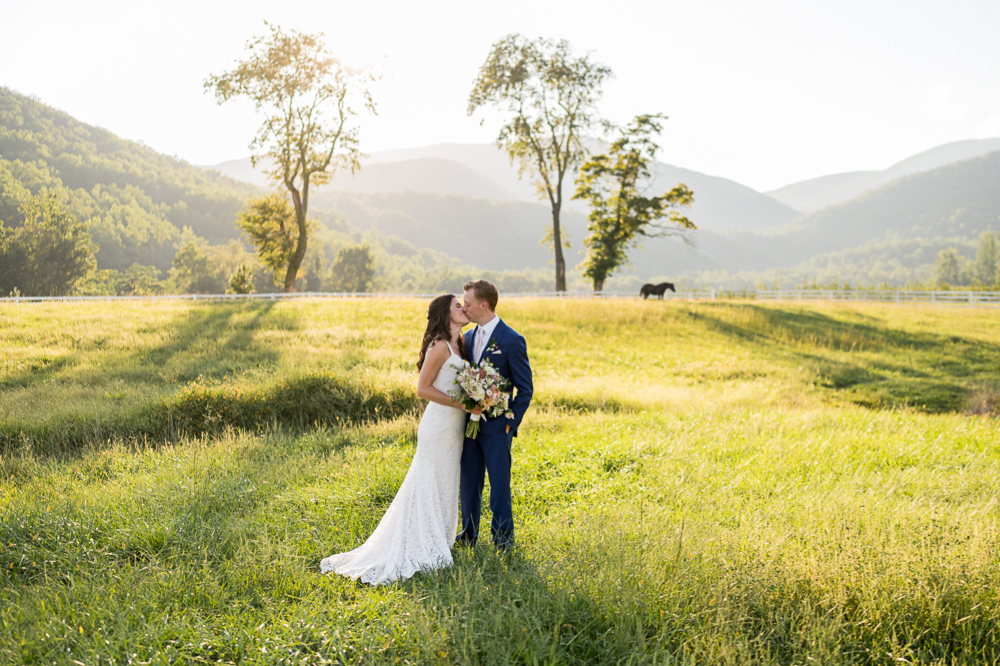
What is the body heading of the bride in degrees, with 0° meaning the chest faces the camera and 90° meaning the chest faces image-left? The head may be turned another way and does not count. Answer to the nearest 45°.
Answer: approximately 270°

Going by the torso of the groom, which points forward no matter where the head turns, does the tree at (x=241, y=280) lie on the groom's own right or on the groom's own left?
on the groom's own right

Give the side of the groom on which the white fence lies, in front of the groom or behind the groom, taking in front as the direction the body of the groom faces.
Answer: behind

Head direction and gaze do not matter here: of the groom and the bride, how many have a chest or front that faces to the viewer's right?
1

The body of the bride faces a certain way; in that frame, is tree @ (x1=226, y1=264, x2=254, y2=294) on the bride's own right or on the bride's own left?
on the bride's own left

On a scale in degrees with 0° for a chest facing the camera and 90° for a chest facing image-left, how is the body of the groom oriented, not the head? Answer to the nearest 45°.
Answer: approximately 45°

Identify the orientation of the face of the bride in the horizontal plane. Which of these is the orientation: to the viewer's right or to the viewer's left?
to the viewer's right

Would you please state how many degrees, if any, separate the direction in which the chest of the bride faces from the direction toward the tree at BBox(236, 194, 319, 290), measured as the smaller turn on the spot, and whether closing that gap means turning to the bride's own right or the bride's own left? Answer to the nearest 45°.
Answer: approximately 90° to the bride's own left
